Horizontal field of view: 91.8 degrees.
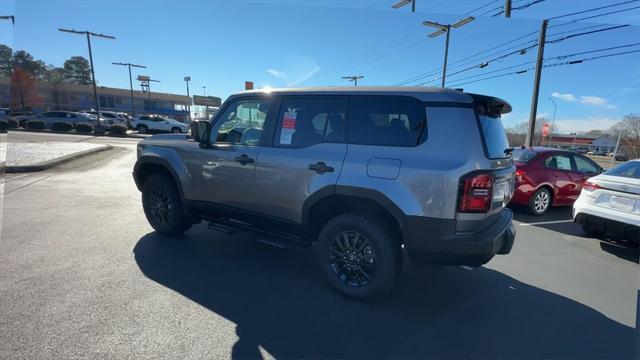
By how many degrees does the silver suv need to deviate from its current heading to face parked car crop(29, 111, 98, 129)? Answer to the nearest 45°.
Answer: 0° — it already faces it

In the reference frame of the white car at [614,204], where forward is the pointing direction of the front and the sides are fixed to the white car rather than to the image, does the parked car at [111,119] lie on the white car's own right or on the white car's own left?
on the white car's own left

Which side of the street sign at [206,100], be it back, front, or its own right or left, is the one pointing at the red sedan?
front

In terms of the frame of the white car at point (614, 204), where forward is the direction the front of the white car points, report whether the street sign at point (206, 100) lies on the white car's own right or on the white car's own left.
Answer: on the white car's own left

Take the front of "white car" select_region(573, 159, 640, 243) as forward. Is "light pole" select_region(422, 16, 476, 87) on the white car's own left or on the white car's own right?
on the white car's own left

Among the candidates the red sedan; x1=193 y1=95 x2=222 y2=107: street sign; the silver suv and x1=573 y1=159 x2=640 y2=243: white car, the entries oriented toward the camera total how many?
1

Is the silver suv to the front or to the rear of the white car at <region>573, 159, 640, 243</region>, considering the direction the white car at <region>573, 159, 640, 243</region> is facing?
to the rear

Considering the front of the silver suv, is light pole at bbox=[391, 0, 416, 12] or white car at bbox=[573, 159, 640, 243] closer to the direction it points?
the light pole

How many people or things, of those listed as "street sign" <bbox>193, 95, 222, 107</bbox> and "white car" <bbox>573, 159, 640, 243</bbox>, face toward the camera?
1

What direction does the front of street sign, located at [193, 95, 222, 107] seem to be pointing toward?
toward the camera

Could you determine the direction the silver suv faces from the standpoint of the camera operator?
facing away from the viewer and to the left of the viewer

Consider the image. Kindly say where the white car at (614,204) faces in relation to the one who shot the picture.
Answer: facing away from the viewer and to the right of the viewer

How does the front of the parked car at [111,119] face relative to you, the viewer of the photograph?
facing the viewer and to the right of the viewer

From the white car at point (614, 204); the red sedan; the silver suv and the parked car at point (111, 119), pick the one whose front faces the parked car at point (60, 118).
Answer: the silver suv

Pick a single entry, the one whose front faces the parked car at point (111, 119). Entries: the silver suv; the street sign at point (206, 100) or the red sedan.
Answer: the silver suv
